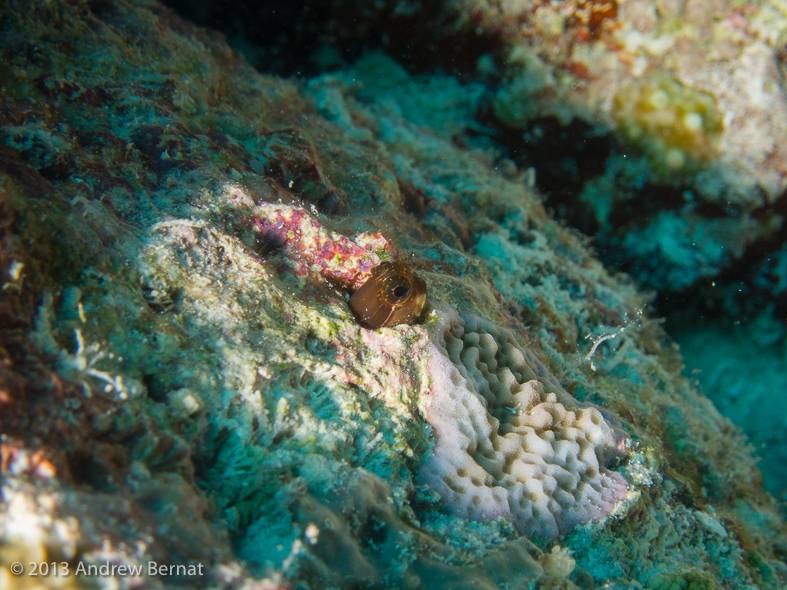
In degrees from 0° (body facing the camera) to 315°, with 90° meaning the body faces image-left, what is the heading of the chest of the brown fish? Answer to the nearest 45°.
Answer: approximately 45°

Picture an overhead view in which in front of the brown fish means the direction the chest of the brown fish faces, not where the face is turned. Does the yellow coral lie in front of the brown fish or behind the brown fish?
behind
